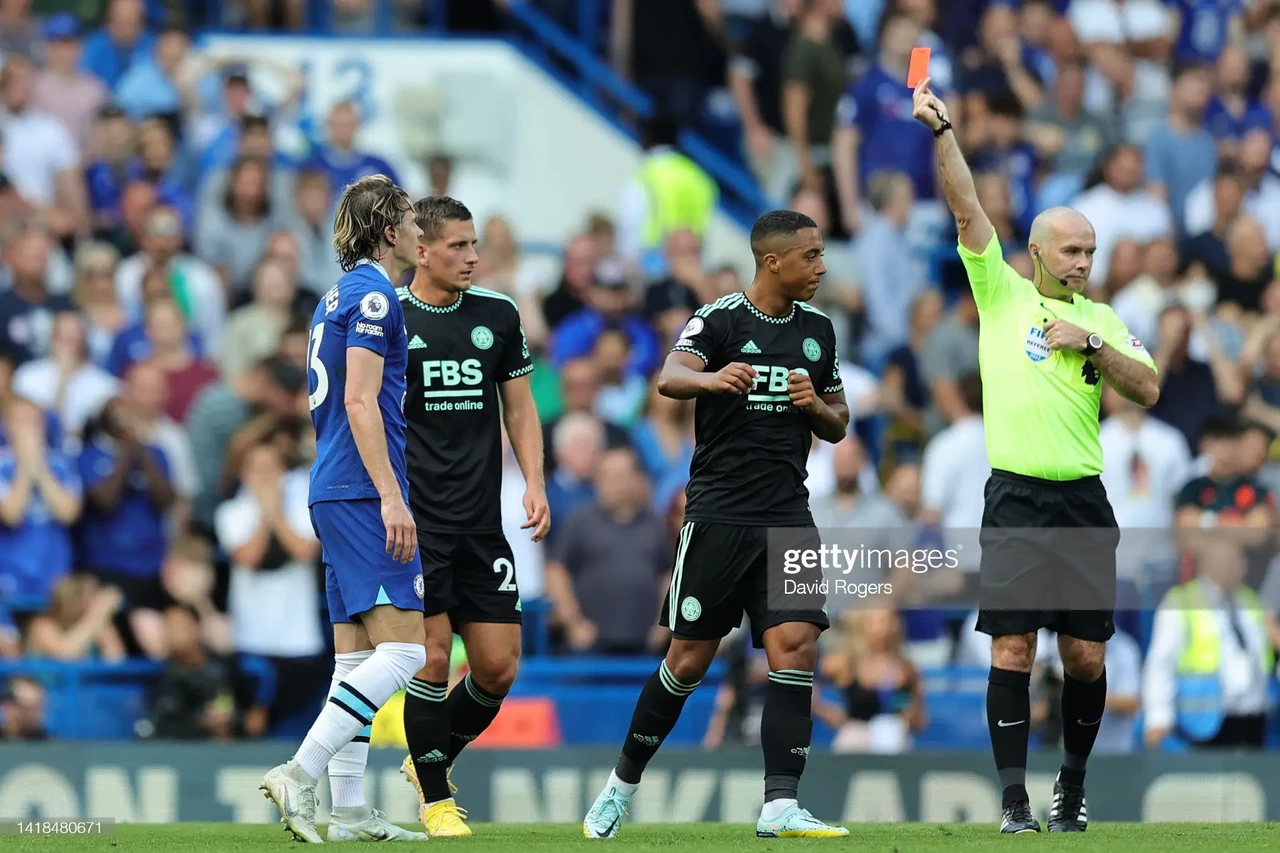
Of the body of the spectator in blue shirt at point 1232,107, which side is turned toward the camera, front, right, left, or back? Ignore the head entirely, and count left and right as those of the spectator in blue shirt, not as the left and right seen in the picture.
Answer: front

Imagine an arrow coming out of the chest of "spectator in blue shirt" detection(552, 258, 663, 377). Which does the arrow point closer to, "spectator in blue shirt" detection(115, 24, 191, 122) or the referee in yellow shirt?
the referee in yellow shirt

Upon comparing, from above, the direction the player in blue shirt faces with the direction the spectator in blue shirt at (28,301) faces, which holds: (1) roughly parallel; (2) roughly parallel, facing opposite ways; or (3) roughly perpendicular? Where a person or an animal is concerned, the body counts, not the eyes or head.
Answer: roughly perpendicular

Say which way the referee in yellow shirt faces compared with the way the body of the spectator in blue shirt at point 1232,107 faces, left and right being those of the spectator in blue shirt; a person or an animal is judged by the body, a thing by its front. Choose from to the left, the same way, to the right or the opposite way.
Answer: the same way

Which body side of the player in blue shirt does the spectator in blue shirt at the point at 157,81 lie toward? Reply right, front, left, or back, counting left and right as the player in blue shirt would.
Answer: left

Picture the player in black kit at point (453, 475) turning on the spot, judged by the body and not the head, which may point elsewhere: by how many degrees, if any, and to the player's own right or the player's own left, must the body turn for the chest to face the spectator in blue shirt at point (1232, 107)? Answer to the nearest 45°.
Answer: approximately 135° to the player's own left

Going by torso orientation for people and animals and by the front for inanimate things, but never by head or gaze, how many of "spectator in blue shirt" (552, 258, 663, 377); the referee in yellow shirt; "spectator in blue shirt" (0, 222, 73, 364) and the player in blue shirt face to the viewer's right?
1

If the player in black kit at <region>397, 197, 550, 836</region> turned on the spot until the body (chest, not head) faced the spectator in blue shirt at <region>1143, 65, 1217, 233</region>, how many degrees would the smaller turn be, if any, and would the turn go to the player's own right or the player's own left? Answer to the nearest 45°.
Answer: approximately 135° to the player's own left

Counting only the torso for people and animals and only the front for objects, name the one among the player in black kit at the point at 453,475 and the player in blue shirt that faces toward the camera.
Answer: the player in black kit

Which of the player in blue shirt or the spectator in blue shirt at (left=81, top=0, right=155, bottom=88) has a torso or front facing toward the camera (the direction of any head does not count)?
the spectator in blue shirt

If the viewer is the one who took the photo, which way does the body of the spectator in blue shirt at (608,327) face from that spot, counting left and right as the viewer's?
facing the viewer

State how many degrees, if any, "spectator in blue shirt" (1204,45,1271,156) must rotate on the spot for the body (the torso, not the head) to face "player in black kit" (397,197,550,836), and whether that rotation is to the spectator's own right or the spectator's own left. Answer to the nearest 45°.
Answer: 0° — they already face them

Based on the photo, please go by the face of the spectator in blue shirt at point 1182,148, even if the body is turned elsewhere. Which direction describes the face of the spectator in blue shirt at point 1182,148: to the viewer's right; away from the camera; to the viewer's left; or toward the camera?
toward the camera

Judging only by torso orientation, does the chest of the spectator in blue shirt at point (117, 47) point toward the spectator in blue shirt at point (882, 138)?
no

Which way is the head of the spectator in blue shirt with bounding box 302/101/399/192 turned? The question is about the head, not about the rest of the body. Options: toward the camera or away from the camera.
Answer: toward the camera

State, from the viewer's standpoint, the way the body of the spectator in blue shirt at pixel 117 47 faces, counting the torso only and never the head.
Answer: toward the camera

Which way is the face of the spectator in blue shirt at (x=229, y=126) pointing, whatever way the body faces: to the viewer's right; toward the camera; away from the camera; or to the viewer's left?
toward the camera

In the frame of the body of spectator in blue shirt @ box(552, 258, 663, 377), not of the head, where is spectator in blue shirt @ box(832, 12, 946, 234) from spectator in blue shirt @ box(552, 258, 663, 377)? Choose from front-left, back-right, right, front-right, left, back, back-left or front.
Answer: back-left

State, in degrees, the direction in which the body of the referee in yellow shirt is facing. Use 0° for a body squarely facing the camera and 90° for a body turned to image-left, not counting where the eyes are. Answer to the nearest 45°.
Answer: approximately 0°

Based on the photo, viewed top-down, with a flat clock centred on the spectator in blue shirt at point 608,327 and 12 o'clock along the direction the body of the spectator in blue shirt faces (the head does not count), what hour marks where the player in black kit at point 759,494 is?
The player in black kit is roughly at 12 o'clock from the spectator in blue shirt.
